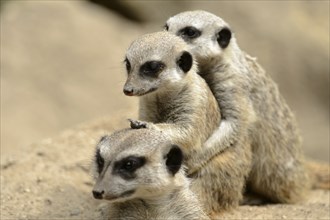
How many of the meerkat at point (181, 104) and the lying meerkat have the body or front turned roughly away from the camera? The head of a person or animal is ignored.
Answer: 0

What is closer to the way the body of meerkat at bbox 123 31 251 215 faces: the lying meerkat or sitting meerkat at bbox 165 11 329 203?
the lying meerkat

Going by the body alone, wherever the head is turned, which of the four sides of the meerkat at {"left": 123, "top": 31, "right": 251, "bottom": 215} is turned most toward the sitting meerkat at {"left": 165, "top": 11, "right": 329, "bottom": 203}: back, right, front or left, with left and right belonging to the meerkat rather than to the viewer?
back

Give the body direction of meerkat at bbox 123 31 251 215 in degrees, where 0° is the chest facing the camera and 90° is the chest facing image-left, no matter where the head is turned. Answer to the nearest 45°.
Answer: approximately 45°

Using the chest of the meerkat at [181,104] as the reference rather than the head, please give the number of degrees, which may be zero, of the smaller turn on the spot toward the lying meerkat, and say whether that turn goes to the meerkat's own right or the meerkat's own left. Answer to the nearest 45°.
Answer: approximately 45° to the meerkat's own left

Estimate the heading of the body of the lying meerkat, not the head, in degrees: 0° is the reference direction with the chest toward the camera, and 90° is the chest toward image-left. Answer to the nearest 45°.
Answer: approximately 45°
